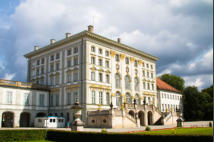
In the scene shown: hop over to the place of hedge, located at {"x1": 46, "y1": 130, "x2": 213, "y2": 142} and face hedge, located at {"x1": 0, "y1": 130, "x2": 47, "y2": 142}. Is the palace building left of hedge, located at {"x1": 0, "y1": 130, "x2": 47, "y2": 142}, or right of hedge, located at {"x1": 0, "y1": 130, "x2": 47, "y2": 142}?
right

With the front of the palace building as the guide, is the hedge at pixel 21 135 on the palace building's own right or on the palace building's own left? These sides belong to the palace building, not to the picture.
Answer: on the palace building's own right

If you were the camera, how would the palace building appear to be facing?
facing the viewer and to the right of the viewer

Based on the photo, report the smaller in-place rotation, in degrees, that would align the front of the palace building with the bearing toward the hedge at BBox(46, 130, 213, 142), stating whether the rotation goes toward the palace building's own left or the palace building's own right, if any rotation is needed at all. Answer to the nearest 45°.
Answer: approximately 45° to the palace building's own right
